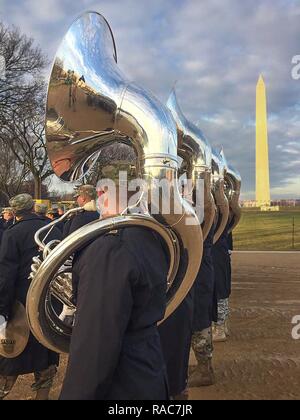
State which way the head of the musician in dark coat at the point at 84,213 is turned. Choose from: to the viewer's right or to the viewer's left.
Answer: to the viewer's left

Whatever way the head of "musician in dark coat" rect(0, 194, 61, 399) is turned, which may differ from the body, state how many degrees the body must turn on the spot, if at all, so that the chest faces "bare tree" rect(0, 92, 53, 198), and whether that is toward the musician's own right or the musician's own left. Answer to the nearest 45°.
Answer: approximately 45° to the musician's own right

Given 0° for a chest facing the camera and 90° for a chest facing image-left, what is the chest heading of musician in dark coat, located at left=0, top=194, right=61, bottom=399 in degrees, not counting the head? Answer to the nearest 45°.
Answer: approximately 135°

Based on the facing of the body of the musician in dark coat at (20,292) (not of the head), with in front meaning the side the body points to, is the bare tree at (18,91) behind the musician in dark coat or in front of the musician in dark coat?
in front
